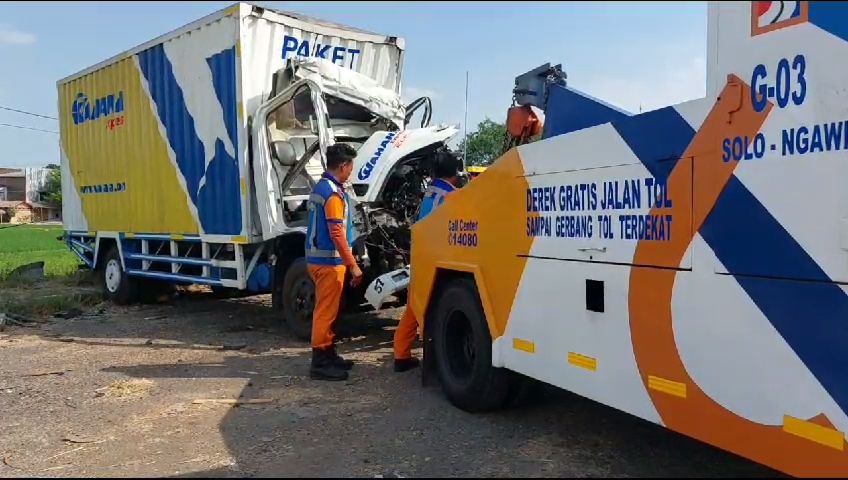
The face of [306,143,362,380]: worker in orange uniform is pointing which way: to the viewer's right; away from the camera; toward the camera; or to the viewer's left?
to the viewer's right

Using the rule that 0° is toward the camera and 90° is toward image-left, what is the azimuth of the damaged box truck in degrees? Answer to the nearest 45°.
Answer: approximately 315°

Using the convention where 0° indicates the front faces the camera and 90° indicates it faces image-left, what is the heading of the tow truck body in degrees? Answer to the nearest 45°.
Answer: approximately 315°

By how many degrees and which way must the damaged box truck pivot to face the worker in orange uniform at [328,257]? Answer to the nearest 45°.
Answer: approximately 45° to its right

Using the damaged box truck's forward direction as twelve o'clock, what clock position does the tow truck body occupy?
The tow truck body is roughly at 1 o'clock from the damaged box truck.

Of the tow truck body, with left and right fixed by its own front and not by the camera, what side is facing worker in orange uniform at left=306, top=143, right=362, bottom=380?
back

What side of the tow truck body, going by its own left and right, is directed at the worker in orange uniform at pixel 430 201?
back
